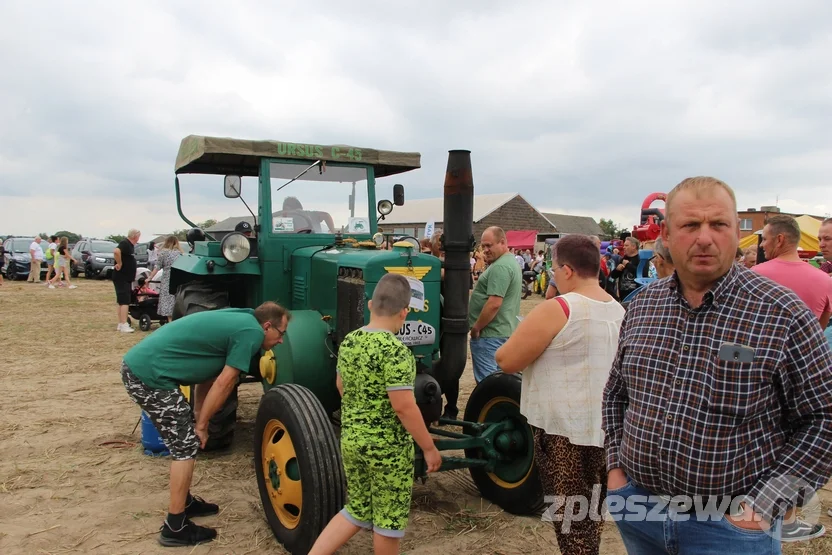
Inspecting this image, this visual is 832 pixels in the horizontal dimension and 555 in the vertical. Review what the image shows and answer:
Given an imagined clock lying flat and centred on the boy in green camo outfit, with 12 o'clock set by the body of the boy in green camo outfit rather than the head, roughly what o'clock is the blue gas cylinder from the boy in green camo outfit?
The blue gas cylinder is roughly at 9 o'clock from the boy in green camo outfit.

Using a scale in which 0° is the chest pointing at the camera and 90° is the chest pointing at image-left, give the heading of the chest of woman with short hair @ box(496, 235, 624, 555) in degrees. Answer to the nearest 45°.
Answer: approximately 135°

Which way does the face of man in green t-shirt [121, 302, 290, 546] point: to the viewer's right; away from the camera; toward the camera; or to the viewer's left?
to the viewer's right

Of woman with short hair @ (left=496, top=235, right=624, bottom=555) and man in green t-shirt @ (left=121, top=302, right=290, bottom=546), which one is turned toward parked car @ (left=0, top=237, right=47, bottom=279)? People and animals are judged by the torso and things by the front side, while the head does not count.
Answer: the woman with short hair

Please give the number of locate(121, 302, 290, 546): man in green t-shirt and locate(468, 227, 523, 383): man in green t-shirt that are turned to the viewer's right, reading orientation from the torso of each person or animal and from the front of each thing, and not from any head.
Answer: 1

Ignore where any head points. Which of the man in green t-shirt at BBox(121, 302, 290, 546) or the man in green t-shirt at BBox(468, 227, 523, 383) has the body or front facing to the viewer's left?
the man in green t-shirt at BBox(468, 227, 523, 383)

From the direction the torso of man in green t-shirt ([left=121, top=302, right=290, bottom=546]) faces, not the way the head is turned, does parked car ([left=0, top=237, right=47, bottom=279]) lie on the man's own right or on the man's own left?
on the man's own left

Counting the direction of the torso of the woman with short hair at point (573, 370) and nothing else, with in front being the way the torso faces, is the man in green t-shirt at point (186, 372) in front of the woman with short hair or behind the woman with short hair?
in front

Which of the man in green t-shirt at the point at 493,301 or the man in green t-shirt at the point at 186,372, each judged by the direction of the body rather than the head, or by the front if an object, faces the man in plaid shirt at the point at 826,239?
the man in green t-shirt at the point at 186,372

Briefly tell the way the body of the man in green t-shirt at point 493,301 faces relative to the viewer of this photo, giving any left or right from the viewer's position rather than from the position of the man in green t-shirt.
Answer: facing to the left of the viewer

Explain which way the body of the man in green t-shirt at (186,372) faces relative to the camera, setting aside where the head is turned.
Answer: to the viewer's right

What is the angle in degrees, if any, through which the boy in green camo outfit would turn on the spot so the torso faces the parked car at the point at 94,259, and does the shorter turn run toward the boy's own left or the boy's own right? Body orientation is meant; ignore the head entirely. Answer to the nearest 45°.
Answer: approximately 90° to the boy's own left

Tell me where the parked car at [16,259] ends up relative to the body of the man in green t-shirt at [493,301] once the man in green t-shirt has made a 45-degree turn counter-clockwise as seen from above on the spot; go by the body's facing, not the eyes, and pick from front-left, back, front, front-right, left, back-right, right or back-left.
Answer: right

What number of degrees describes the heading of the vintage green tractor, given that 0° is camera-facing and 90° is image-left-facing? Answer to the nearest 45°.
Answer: approximately 315°

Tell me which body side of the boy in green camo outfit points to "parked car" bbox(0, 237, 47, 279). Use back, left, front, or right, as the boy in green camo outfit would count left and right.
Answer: left
